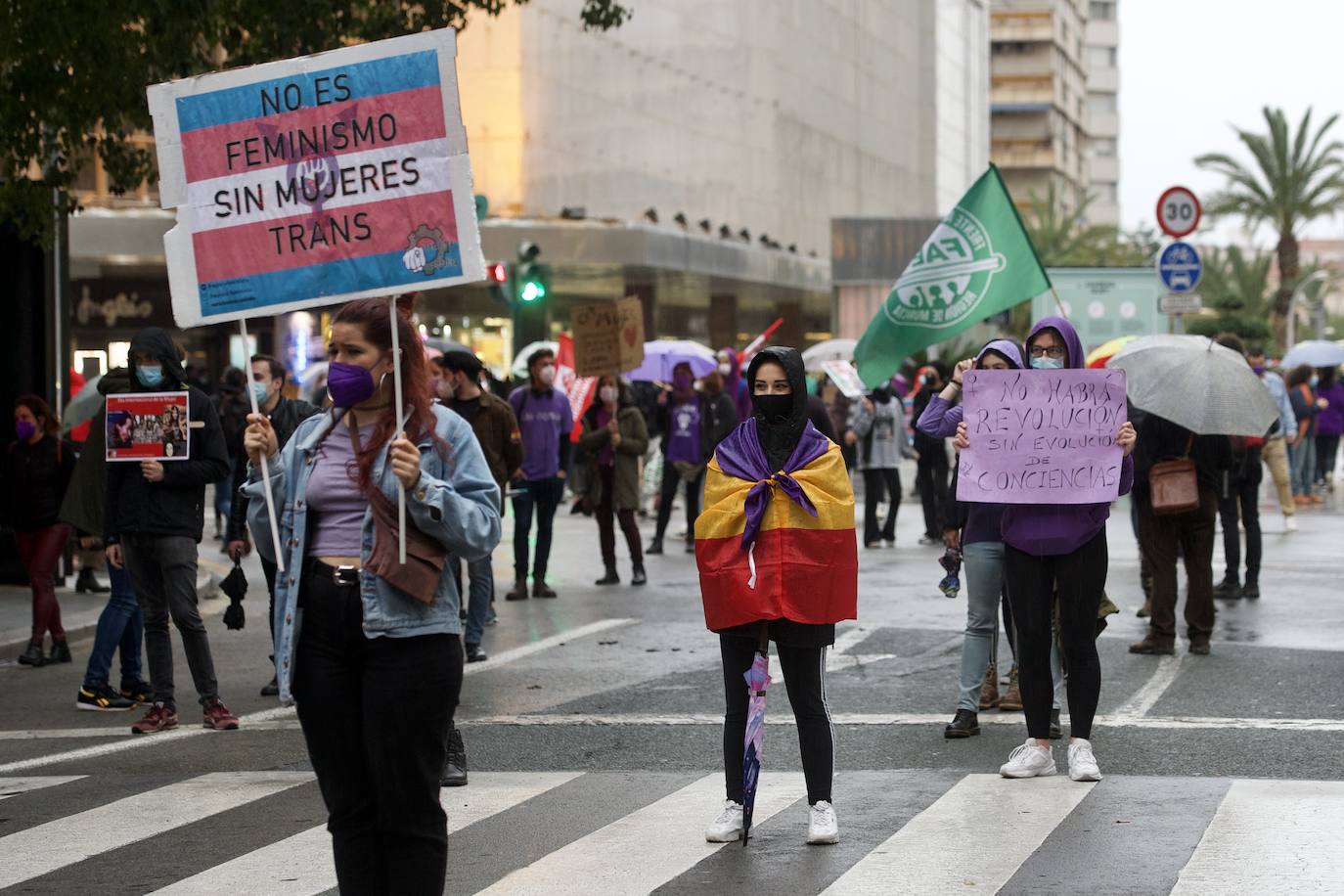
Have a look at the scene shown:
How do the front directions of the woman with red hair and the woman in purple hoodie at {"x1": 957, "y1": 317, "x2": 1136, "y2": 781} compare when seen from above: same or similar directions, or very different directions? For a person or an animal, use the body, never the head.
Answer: same or similar directions

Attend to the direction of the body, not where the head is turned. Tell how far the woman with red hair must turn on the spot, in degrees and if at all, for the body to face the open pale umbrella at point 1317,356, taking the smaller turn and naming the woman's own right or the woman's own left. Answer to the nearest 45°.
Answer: approximately 180°

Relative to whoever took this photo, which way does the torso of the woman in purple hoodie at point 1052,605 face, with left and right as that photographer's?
facing the viewer

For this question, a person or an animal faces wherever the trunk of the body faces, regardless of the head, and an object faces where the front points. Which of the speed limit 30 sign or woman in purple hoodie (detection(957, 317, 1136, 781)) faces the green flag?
the speed limit 30 sign

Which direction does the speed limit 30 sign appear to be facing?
toward the camera

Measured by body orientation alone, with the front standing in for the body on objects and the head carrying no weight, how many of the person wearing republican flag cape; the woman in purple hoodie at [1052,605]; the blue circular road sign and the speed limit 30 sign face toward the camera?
4

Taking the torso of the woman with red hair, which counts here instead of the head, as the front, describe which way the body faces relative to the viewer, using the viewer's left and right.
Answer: facing the viewer and to the left of the viewer

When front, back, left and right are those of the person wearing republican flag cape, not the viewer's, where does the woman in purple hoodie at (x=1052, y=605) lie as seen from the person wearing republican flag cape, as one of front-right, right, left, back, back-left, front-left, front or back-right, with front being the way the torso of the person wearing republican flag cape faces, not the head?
back-left

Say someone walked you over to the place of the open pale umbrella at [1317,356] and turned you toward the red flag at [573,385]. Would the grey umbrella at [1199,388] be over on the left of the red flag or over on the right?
left

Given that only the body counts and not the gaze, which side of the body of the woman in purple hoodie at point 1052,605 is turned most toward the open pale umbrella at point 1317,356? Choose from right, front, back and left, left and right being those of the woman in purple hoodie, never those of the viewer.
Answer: back

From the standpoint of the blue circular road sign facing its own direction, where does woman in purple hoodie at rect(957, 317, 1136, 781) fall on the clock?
The woman in purple hoodie is roughly at 12 o'clock from the blue circular road sign.

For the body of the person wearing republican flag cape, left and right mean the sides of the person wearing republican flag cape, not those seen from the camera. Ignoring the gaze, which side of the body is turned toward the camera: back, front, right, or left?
front

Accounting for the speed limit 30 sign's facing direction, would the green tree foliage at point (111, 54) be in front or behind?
in front

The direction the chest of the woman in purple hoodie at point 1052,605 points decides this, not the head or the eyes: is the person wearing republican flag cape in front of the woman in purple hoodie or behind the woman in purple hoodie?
in front
